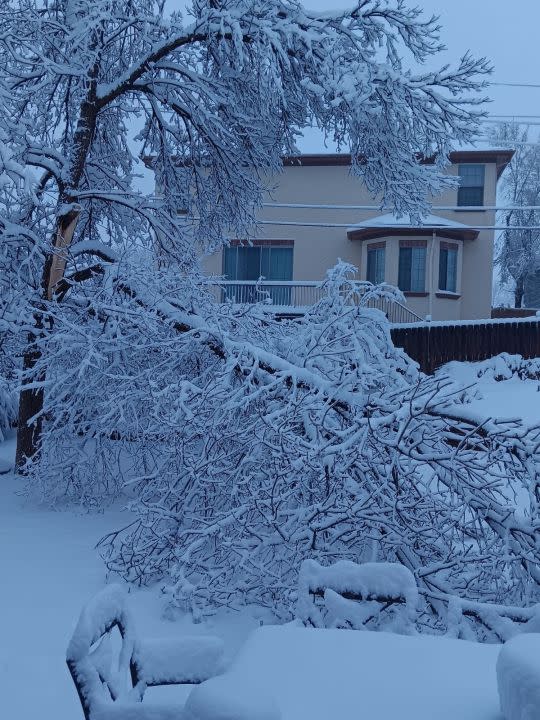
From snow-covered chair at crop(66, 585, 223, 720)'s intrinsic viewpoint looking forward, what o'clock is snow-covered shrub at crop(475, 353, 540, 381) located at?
The snow-covered shrub is roughly at 10 o'clock from the snow-covered chair.

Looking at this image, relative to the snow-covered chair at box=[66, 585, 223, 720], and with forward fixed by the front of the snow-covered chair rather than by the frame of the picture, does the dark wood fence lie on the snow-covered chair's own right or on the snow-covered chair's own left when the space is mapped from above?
on the snow-covered chair's own left

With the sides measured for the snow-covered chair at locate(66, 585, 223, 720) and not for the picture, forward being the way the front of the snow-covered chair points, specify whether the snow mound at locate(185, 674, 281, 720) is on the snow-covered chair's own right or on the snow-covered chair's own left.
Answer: on the snow-covered chair's own right

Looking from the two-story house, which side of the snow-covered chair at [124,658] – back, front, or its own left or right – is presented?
left

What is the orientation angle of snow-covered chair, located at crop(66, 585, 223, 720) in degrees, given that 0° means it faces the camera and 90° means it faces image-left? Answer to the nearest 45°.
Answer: approximately 270°

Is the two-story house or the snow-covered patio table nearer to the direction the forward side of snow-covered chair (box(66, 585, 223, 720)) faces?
the snow-covered patio table

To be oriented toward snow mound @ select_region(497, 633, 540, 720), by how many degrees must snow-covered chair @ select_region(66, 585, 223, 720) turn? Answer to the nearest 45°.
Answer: approximately 45° to its right

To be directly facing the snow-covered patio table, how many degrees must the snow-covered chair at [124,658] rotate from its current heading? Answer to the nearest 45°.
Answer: approximately 45° to its right

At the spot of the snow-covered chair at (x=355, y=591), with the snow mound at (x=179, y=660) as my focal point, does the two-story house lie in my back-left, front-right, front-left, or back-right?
back-right

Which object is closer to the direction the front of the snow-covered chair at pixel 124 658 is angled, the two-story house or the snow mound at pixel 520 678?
the snow mound

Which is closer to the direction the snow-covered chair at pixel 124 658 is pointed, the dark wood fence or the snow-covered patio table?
the snow-covered patio table
